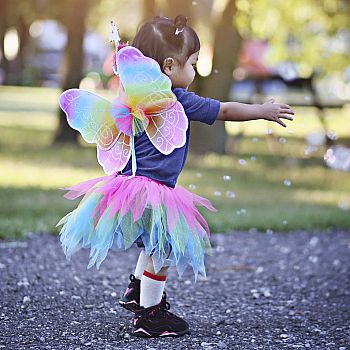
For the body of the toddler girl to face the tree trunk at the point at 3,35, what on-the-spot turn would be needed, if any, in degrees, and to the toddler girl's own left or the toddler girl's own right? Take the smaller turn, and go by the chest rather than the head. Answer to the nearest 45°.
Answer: approximately 90° to the toddler girl's own left
